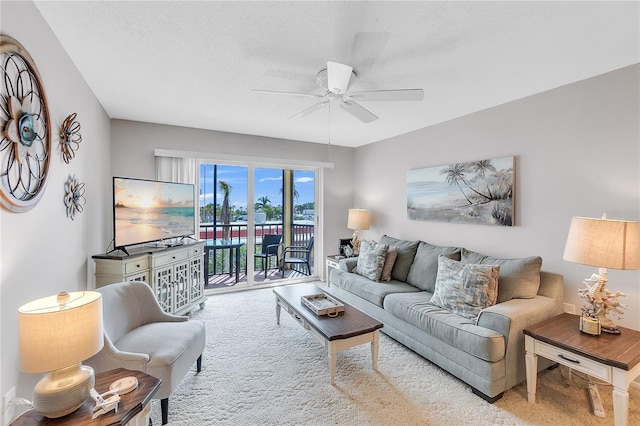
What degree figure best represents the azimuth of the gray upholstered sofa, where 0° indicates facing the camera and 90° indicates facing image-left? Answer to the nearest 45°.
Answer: approximately 45°

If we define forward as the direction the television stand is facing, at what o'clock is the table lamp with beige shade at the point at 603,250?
The table lamp with beige shade is roughly at 12 o'clock from the television stand.

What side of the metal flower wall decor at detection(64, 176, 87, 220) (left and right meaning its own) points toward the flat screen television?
left

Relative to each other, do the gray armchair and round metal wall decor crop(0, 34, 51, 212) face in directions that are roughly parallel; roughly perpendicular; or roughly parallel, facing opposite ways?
roughly parallel

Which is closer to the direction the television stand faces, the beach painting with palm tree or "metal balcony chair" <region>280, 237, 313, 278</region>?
the beach painting with palm tree

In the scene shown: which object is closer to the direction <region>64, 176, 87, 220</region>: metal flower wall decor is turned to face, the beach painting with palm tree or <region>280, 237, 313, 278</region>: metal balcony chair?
the beach painting with palm tree

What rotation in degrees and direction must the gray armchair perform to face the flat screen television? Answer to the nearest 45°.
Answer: approximately 135° to its left

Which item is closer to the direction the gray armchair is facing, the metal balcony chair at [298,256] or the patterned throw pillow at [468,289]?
the patterned throw pillow

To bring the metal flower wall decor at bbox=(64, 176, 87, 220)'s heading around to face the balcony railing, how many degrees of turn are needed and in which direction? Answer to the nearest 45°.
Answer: approximately 90° to its left

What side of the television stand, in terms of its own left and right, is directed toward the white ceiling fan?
front

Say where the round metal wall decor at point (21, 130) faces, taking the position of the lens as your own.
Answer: facing the viewer and to the right of the viewer

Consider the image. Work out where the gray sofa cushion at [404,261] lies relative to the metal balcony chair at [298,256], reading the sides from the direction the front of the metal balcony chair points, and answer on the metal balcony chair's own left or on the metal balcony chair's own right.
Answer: on the metal balcony chair's own left

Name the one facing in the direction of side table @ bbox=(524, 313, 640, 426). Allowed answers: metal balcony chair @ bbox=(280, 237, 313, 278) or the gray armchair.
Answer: the gray armchair

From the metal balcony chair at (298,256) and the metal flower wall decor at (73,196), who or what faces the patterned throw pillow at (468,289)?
the metal flower wall decor

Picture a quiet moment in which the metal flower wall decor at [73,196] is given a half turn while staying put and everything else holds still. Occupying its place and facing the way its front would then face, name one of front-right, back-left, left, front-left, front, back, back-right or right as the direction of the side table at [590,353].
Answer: back

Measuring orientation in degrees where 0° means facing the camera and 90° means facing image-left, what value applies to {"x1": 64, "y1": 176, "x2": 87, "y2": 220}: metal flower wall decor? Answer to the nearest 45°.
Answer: approximately 315°

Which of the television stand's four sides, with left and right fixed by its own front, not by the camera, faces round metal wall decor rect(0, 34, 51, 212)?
right
